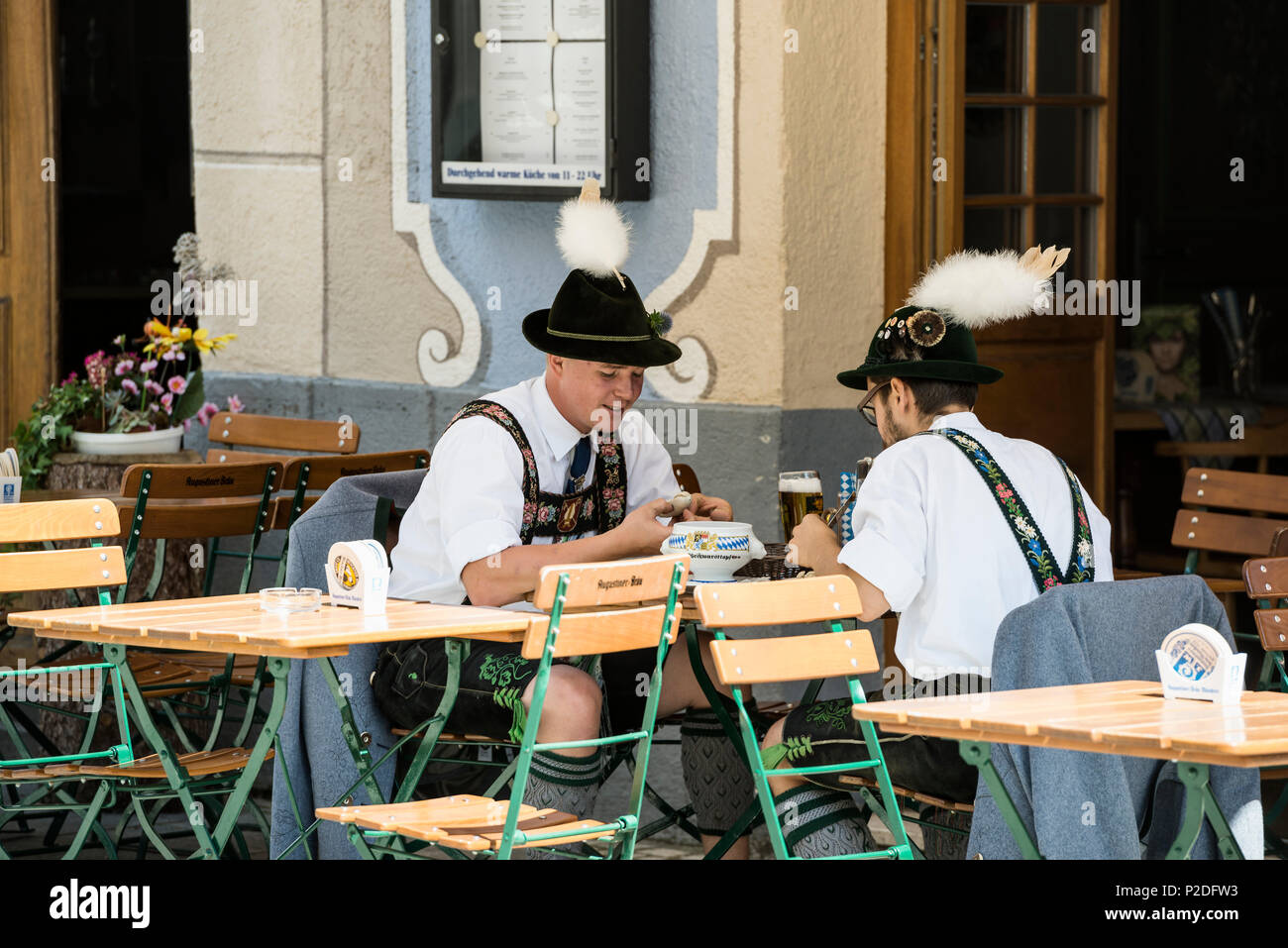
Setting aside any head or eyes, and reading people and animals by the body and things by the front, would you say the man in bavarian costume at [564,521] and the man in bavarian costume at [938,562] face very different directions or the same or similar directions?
very different directions

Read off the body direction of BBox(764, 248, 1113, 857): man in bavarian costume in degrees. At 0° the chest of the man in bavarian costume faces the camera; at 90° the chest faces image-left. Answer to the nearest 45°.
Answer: approximately 135°

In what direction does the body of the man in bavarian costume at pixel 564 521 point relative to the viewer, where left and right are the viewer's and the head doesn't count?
facing the viewer and to the right of the viewer

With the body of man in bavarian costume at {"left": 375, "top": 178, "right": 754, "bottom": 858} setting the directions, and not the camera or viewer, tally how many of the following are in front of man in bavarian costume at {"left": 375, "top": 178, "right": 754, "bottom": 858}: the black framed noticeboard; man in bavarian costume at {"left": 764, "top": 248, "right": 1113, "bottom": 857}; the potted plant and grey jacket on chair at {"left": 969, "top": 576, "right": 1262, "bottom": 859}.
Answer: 2

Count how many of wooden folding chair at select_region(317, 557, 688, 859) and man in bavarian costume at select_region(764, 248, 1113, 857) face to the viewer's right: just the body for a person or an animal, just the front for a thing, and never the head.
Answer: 0

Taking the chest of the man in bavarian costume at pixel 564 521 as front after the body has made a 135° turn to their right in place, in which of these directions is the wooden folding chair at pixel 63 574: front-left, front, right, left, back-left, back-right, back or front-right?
front

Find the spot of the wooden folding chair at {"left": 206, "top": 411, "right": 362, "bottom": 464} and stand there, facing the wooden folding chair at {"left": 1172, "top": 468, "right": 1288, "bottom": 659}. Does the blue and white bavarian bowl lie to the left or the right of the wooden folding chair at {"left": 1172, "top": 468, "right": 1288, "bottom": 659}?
right

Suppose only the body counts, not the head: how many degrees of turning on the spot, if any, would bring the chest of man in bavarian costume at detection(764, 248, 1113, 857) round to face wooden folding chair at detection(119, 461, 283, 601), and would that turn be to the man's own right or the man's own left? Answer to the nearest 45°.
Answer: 0° — they already face it

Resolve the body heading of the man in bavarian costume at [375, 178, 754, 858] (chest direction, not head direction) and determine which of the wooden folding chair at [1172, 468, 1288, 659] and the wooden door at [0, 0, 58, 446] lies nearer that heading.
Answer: the wooden folding chair

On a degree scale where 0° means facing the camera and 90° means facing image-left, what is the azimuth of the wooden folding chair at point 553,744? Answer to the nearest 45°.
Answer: approximately 135°

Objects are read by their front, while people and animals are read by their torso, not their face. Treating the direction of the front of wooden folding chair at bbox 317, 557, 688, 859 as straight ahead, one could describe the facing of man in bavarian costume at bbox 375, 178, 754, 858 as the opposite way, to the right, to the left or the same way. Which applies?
the opposite way

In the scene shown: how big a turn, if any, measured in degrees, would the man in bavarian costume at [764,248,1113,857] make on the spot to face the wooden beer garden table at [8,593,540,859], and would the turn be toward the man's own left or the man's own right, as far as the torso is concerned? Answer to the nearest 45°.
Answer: approximately 45° to the man's own left
